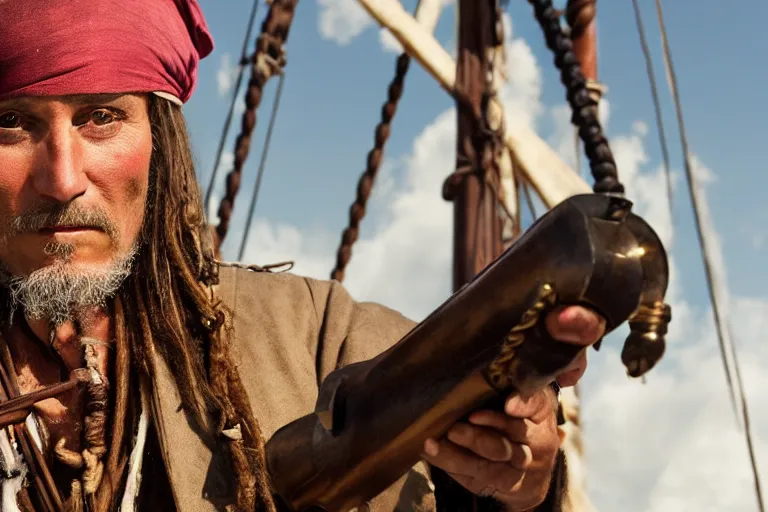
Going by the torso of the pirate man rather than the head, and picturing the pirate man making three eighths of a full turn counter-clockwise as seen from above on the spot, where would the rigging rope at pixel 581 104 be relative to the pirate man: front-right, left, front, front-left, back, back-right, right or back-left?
front

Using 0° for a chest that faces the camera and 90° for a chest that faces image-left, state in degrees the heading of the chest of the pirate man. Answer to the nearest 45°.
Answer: approximately 0°

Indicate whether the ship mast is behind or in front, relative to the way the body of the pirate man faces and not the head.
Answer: behind

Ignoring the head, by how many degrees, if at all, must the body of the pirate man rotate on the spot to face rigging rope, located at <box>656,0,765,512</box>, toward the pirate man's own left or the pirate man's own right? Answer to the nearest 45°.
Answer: approximately 135° to the pirate man's own left
